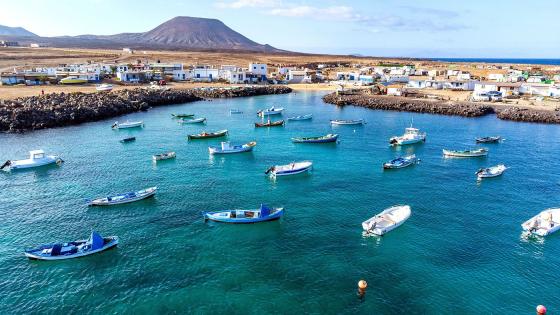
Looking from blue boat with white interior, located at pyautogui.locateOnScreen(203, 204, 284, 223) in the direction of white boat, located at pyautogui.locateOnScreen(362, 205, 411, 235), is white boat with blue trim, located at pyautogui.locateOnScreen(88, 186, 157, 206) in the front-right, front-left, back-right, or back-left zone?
back-left

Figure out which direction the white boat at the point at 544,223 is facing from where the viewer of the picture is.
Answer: facing away from the viewer and to the right of the viewer

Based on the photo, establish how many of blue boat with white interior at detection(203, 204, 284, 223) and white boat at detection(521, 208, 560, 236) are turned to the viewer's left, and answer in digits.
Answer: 0

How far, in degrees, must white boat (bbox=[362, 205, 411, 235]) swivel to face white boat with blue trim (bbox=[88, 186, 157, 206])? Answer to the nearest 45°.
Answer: approximately 135° to its left

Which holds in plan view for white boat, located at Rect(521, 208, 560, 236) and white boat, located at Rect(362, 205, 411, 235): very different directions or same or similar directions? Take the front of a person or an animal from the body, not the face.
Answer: same or similar directions

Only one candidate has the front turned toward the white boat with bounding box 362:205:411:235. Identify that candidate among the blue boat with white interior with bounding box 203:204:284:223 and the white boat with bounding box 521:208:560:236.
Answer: the blue boat with white interior

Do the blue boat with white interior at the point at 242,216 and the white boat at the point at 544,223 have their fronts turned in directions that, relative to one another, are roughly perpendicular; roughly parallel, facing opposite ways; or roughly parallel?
roughly parallel

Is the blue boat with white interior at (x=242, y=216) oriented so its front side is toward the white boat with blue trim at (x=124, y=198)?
no

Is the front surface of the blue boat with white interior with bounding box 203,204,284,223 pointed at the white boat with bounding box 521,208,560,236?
yes

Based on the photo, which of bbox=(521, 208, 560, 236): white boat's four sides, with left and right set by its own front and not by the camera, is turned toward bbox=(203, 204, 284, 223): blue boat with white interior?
back

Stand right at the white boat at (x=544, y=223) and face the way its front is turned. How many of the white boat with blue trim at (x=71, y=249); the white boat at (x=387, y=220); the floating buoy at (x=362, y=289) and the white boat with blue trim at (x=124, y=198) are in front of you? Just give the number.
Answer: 0

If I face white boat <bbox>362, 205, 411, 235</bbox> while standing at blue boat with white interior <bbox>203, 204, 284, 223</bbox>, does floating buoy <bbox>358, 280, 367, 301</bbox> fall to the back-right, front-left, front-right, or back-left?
front-right

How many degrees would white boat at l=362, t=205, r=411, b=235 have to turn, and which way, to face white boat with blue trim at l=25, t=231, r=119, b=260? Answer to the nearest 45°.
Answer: approximately 180°

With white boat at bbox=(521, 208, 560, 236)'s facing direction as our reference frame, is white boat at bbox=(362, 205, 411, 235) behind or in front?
behind
